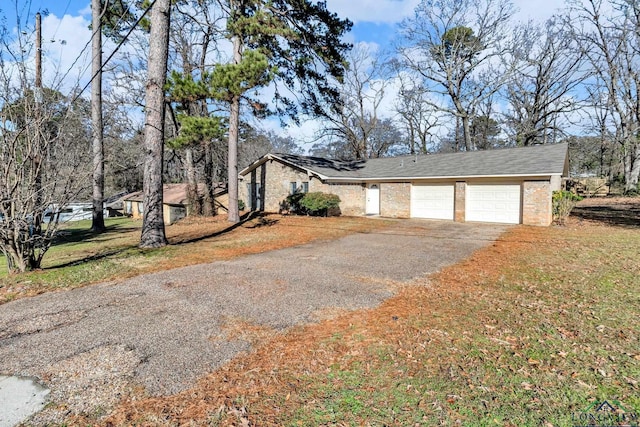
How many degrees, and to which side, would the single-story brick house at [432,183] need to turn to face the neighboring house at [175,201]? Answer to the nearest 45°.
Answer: approximately 45° to its right

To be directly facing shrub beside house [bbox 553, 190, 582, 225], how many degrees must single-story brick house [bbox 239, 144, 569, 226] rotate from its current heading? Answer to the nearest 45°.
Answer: approximately 90° to its left

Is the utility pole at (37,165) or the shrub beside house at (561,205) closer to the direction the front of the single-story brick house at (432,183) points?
the utility pole

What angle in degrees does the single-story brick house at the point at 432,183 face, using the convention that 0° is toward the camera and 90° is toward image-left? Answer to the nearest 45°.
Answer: approximately 45°
